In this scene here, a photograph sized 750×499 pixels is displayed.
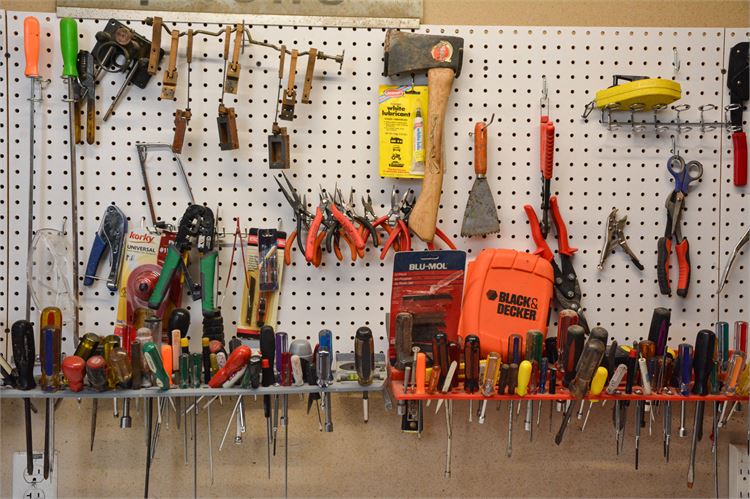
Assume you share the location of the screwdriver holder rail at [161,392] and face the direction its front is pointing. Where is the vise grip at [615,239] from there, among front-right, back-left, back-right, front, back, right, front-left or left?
left

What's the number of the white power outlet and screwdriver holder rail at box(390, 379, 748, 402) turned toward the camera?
2

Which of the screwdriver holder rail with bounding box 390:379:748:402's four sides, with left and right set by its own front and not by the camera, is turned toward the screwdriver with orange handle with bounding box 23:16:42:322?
right

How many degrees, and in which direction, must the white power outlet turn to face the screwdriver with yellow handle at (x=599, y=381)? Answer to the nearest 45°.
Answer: approximately 45° to its left

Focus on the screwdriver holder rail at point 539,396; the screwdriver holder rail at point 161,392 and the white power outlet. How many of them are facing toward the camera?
3

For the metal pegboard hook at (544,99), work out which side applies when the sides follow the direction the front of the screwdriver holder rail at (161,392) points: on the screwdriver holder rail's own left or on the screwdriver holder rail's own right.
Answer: on the screwdriver holder rail's own left

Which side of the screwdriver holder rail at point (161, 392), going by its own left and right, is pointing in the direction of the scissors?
left

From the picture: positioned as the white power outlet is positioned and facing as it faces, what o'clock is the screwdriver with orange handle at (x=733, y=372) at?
The screwdriver with orange handle is roughly at 10 o'clock from the white power outlet.

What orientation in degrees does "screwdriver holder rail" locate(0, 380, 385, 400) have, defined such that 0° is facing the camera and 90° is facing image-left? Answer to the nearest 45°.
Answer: approximately 0°

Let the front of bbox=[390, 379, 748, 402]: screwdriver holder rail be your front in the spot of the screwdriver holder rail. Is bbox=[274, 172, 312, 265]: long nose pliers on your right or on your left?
on your right
